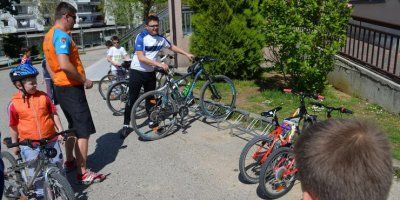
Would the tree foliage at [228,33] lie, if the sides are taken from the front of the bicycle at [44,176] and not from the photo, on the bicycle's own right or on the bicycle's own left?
on the bicycle's own left

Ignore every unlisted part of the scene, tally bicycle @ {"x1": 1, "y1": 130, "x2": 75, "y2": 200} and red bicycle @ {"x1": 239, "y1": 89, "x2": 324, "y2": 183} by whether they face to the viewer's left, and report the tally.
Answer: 0

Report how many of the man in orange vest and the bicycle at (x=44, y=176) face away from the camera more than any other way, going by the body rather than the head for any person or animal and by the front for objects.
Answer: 0

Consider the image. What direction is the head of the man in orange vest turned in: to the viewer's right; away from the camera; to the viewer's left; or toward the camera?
to the viewer's right

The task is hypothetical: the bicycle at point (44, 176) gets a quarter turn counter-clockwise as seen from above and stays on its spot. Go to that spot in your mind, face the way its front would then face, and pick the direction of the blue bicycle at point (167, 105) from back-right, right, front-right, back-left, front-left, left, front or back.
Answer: front

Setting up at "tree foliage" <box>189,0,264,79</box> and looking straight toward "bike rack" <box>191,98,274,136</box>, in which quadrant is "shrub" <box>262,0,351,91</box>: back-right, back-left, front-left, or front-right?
front-left

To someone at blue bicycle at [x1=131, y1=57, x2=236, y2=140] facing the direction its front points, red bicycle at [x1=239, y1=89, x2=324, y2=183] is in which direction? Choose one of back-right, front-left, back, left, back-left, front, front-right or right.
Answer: right

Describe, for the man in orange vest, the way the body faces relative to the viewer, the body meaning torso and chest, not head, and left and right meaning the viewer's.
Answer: facing to the right of the viewer

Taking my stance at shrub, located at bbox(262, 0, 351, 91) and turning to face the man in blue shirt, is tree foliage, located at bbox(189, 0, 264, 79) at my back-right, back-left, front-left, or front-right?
front-right

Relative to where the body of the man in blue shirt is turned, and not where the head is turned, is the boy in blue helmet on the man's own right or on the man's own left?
on the man's own right

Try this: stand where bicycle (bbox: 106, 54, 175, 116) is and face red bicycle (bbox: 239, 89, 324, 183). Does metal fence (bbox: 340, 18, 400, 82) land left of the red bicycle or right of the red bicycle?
left

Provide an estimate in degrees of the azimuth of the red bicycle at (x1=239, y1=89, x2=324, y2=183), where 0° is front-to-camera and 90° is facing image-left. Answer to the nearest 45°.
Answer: approximately 225°

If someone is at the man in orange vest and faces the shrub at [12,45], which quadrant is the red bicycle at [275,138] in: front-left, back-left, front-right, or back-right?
back-right
